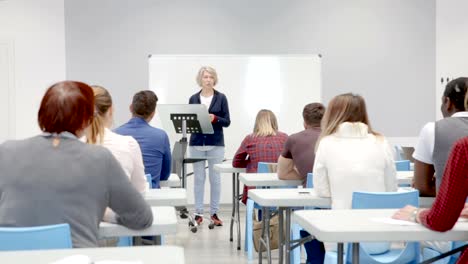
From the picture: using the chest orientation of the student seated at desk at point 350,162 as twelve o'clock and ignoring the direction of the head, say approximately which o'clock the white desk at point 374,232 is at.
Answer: The white desk is roughly at 6 o'clock from the student seated at desk.

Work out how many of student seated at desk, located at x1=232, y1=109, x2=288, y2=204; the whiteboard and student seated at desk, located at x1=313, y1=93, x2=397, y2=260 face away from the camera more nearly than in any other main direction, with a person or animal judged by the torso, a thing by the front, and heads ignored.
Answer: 2

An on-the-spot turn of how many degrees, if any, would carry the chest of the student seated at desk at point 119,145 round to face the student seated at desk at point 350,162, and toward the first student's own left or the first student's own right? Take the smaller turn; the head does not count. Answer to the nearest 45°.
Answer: approximately 45° to the first student's own right

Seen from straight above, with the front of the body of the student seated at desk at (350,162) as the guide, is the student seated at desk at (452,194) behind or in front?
behind

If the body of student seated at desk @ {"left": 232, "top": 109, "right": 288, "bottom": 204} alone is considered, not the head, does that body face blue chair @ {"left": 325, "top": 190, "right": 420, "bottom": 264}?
no

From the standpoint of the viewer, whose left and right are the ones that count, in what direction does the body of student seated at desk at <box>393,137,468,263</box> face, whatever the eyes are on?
facing away from the viewer and to the left of the viewer

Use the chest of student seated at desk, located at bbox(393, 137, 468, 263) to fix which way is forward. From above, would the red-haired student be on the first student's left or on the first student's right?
on the first student's left

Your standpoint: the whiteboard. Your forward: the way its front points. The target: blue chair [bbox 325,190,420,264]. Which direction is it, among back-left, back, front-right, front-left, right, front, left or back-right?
front

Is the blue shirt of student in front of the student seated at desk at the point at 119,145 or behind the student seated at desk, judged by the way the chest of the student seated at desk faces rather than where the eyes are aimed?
in front

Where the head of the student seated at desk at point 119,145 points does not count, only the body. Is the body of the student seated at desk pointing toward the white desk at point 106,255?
no

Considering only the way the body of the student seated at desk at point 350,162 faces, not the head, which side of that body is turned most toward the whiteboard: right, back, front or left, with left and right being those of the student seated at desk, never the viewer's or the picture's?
front

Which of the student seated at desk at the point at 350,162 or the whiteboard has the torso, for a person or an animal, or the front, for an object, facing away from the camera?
the student seated at desk

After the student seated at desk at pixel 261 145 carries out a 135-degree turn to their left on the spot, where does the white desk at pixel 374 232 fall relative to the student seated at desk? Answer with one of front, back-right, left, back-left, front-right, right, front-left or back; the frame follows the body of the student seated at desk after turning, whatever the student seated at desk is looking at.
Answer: front-left

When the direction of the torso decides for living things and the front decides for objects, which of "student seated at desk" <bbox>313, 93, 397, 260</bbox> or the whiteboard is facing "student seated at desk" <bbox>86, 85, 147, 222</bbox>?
the whiteboard

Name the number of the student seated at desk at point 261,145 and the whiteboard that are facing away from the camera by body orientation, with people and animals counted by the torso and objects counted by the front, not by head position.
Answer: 1

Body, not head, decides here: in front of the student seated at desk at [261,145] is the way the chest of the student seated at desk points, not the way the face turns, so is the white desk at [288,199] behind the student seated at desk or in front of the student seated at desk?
behind

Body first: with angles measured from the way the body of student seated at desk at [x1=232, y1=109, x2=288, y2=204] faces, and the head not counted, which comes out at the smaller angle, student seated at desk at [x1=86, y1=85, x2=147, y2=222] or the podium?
the podium

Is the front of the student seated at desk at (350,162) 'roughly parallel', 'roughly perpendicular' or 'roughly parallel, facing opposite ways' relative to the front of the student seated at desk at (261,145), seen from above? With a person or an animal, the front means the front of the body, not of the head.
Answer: roughly parallel

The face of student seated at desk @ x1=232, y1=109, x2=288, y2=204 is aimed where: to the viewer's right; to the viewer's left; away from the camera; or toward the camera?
away from the camera

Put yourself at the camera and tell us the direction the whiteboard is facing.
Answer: facing the viewer

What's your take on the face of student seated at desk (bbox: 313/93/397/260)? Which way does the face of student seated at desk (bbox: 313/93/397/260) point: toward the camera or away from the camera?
away from the camera

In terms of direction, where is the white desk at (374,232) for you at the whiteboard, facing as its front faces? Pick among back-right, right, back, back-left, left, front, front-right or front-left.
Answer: front

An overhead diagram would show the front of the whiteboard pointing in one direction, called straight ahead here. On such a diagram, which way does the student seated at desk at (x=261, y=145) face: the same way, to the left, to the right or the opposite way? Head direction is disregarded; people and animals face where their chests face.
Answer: the opposite way
